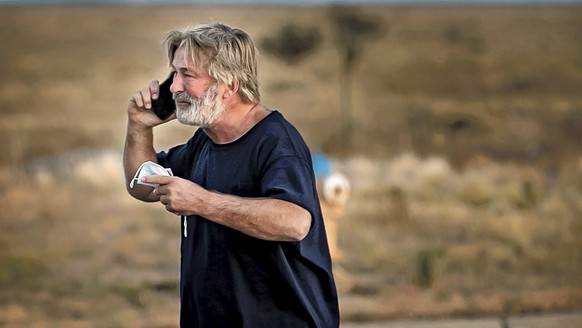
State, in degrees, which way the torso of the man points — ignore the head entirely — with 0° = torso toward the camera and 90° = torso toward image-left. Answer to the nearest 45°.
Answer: approximately 45°

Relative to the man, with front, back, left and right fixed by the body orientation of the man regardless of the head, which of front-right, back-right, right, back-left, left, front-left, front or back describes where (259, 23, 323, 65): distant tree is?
back-right

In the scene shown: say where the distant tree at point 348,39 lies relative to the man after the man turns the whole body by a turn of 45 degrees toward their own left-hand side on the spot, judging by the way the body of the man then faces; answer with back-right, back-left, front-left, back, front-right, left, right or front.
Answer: back
